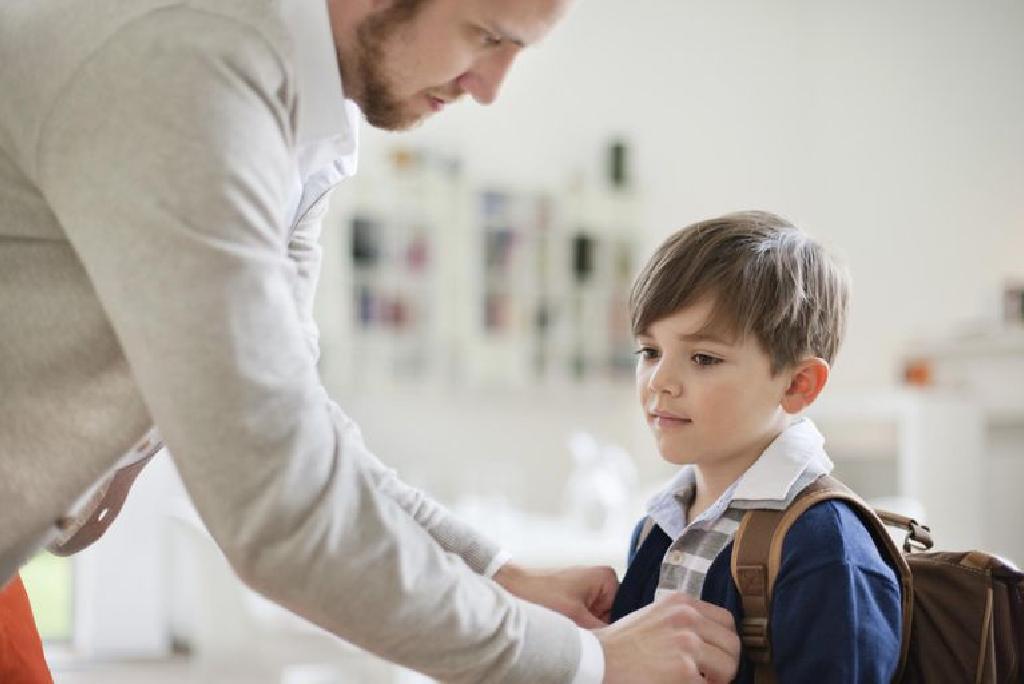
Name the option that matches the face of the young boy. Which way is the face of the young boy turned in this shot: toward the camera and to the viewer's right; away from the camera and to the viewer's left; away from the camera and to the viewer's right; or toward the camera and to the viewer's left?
toward the camera and to the viewer's left

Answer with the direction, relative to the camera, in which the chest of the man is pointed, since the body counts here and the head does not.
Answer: to the viewer's right

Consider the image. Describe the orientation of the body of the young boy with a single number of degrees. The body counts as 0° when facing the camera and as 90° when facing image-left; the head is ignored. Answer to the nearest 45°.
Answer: approximately 45°

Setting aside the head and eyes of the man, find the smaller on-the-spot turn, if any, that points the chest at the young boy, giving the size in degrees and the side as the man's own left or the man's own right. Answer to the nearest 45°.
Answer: approximately 45° to the man's own left

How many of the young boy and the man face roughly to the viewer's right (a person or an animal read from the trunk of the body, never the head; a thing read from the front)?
1

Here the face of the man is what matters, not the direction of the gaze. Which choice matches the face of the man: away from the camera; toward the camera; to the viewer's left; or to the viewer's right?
to the viewer's right

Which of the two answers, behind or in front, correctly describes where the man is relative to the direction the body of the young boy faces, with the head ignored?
in front

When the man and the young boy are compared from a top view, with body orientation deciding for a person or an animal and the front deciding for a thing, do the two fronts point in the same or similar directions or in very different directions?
very different directions
